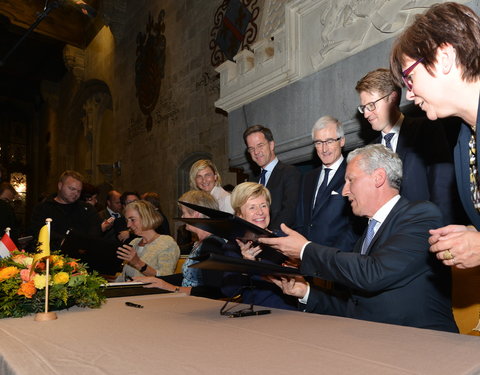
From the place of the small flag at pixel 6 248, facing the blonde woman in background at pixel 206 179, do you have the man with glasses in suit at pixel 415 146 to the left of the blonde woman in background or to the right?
right

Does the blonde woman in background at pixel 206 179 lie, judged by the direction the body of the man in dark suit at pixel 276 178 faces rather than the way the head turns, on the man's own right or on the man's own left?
on the man's own right

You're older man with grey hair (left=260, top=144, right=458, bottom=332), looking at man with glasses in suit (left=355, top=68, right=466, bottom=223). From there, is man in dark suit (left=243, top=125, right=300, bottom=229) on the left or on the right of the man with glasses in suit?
left

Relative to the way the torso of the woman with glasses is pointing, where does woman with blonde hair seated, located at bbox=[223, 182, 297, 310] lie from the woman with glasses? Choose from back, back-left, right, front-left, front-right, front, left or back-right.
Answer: front-right

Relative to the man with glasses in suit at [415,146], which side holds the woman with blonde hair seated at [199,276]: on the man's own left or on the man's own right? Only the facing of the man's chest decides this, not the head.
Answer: on the man's own right

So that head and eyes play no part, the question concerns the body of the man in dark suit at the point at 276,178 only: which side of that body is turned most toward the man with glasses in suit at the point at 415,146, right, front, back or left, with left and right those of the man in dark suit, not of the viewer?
left

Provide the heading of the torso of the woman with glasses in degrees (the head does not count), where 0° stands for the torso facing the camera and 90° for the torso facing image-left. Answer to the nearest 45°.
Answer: approximately 90°

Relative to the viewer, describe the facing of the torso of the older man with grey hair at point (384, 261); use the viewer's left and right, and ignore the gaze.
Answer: facing to the left of the viewer

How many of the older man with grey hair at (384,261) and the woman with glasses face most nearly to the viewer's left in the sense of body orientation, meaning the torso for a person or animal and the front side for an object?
2

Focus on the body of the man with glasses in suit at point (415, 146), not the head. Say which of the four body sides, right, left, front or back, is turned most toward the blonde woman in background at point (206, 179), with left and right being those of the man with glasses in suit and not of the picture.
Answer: right

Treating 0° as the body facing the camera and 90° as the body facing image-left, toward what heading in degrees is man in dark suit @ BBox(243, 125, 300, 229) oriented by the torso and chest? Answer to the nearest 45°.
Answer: approximately 45°

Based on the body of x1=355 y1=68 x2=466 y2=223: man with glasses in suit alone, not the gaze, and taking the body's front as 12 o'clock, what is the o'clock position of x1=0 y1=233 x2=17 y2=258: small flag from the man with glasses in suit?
The small flag is roughly at 1 o'clock from the man with glasses in suit.
